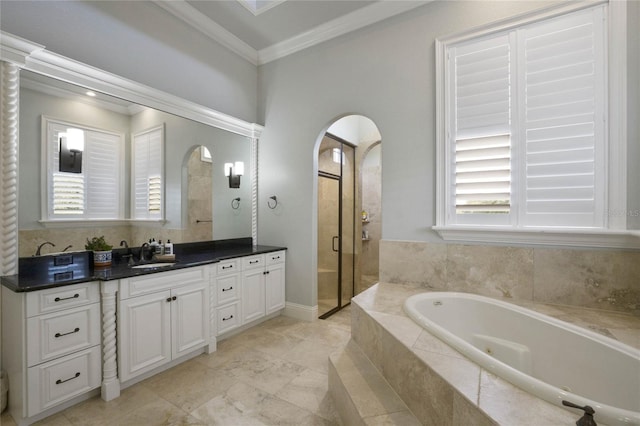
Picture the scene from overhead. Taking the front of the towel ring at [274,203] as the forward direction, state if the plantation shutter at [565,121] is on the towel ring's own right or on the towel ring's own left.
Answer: on the towel ring's own left

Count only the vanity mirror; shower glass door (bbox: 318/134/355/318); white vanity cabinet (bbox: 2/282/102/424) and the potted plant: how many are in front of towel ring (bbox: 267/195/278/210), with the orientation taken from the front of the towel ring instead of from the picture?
3

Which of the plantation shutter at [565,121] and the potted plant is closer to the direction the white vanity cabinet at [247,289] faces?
the plantation shutter

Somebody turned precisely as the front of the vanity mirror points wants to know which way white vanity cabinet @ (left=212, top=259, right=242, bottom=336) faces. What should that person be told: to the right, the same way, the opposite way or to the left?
the same way

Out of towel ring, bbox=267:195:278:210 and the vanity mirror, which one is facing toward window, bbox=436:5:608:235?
the vanity mirror

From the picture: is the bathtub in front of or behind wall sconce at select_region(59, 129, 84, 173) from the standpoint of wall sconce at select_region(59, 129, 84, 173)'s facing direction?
in front

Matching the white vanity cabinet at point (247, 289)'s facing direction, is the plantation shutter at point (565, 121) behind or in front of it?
in front

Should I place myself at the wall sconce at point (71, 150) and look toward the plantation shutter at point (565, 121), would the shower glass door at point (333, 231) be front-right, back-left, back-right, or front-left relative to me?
front-left

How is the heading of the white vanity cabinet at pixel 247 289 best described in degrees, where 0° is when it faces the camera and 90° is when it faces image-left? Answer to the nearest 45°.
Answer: approximately 315°

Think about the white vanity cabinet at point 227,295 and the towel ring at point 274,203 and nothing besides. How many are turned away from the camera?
0

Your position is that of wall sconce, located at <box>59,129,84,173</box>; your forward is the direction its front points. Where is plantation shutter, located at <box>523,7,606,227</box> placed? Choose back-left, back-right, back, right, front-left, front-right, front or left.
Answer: front

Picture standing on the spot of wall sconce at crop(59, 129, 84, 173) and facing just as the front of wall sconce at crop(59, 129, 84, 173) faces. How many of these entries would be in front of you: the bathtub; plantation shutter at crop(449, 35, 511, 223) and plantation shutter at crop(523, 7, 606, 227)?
3

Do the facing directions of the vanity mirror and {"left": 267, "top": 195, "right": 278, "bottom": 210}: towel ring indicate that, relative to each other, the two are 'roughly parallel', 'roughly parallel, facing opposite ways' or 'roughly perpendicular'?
roughly perpendicular

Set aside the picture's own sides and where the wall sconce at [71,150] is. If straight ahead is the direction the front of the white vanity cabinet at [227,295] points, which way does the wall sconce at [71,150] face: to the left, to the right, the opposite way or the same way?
the same way

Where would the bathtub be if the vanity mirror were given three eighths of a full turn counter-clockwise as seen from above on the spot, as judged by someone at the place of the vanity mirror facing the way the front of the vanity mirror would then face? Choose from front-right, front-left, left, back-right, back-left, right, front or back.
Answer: back-right

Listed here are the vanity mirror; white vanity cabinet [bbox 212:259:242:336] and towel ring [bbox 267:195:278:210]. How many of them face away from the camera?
0

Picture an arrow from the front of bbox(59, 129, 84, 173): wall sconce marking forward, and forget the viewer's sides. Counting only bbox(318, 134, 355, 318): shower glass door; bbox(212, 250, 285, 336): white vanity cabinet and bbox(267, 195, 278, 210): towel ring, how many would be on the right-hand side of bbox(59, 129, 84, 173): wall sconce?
0

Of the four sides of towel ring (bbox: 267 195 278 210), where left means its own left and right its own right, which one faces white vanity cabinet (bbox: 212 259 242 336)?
front

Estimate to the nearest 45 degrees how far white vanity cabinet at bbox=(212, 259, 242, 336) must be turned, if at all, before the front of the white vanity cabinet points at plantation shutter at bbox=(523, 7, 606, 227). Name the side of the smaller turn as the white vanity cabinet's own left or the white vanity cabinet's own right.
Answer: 0° — it already faces it

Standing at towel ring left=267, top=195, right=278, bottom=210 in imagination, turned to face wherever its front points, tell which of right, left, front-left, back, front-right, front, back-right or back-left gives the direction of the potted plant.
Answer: front

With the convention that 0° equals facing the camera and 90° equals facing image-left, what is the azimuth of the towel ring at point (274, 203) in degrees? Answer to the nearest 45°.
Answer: approximately 45°

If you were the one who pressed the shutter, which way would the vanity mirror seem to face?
facing the viewer and to the right of the viewer
